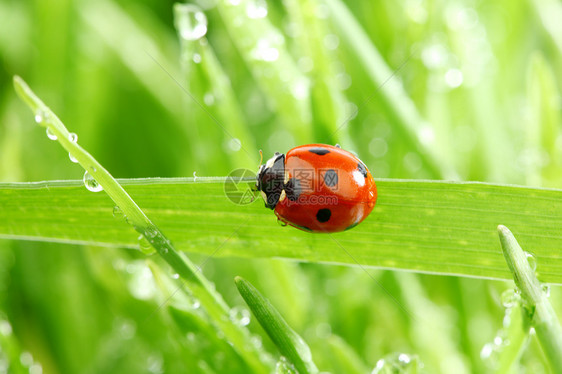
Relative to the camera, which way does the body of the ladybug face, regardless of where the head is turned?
to the viewer's left
